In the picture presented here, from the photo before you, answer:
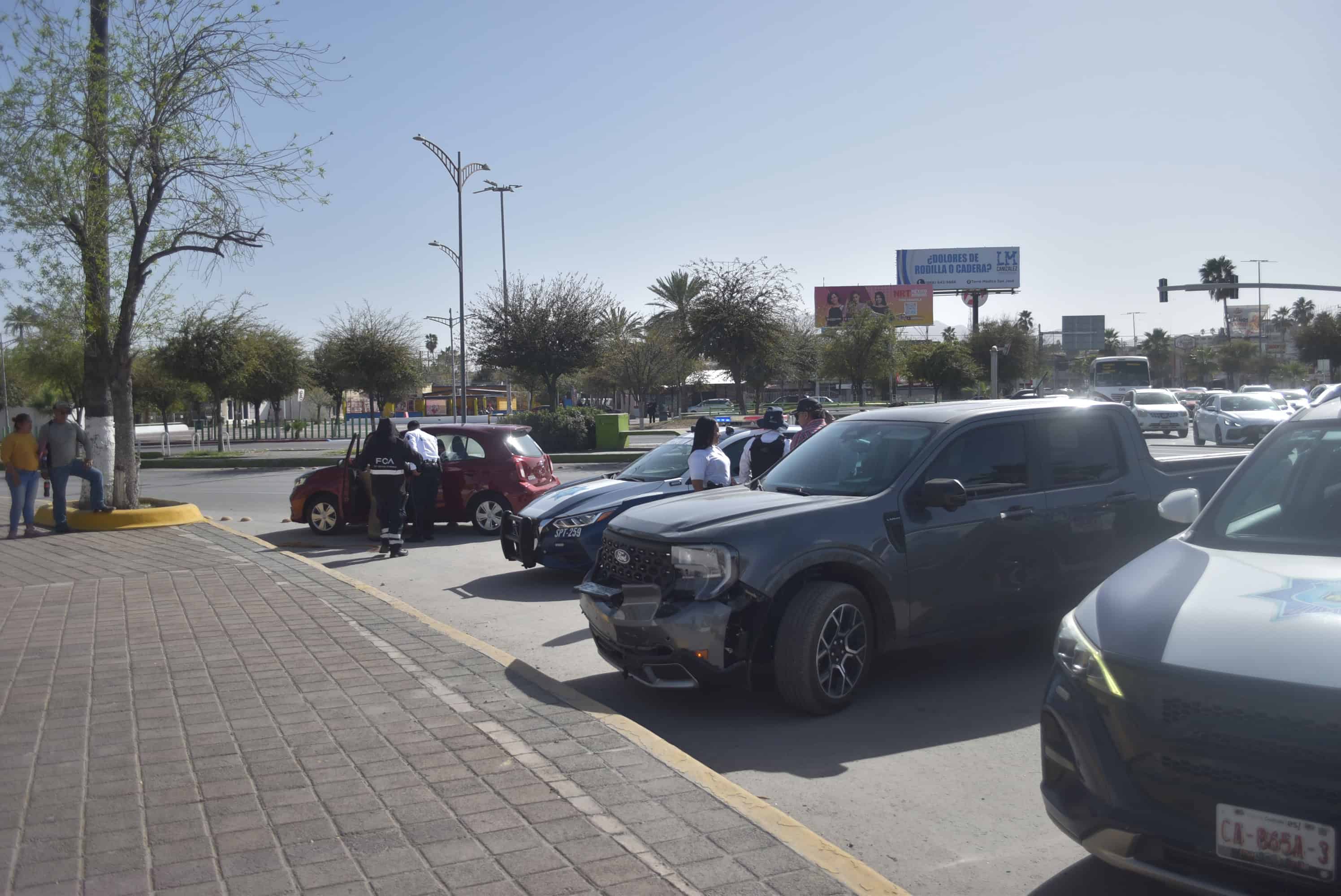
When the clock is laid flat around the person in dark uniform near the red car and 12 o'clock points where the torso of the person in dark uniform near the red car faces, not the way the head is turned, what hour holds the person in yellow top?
The person in yellow top is roughly at 10 o'clock from the person in dark uniform near the red car.

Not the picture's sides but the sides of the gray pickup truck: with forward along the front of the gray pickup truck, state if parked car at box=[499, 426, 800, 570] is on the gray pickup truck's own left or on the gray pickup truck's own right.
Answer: on the gray pickup truck's own right

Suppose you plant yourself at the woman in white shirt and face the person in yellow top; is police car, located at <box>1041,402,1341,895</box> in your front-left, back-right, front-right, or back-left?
back-left

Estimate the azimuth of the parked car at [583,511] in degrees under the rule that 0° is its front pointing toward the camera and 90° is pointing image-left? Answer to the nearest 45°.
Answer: approximately 45°

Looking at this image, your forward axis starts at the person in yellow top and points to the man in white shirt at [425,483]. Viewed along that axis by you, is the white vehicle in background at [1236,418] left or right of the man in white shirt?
left

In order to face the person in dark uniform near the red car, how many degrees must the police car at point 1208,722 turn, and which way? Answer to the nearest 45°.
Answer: approximately 90° to its right

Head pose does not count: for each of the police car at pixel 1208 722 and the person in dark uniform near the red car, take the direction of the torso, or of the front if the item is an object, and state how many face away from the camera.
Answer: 1

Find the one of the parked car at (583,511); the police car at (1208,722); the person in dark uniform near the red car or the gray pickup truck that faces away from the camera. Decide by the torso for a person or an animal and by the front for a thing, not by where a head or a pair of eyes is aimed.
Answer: the person in dark uniform near the red car

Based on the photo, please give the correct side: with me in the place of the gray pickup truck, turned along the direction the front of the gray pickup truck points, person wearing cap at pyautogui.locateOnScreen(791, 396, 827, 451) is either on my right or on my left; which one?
on my right

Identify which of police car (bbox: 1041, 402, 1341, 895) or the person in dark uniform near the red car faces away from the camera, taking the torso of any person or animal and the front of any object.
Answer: the person in dark uniform near the red car

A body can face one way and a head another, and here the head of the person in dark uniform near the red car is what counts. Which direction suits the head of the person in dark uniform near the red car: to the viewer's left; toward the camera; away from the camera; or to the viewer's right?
away from the camera

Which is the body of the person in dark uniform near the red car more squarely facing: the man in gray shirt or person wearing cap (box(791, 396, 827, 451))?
the man in gray shirt

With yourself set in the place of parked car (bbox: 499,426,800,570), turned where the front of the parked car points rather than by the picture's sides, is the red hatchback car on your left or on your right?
on your right

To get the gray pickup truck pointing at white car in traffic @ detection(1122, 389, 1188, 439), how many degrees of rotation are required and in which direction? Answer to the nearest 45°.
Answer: approximately 135° to its right
